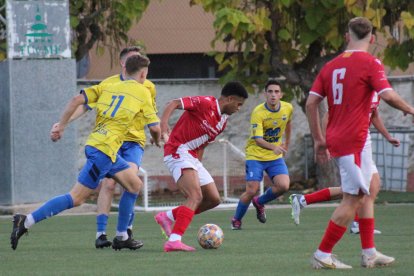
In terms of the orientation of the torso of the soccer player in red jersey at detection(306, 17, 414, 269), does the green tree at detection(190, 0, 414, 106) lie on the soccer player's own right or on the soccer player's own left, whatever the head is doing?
on the soccer player's own left

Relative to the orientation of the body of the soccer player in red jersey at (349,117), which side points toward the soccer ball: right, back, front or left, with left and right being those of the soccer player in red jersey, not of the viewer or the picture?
left

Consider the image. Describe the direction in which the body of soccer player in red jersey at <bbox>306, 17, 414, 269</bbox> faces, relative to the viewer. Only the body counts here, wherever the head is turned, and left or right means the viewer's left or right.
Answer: facing away from the viewer and to the right of the viewer

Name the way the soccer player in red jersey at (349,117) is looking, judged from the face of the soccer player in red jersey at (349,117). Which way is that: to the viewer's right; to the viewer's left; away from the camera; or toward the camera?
away from the camera

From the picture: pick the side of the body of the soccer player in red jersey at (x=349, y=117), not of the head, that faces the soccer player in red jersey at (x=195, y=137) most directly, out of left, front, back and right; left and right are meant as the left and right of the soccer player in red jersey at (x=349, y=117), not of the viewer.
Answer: left
